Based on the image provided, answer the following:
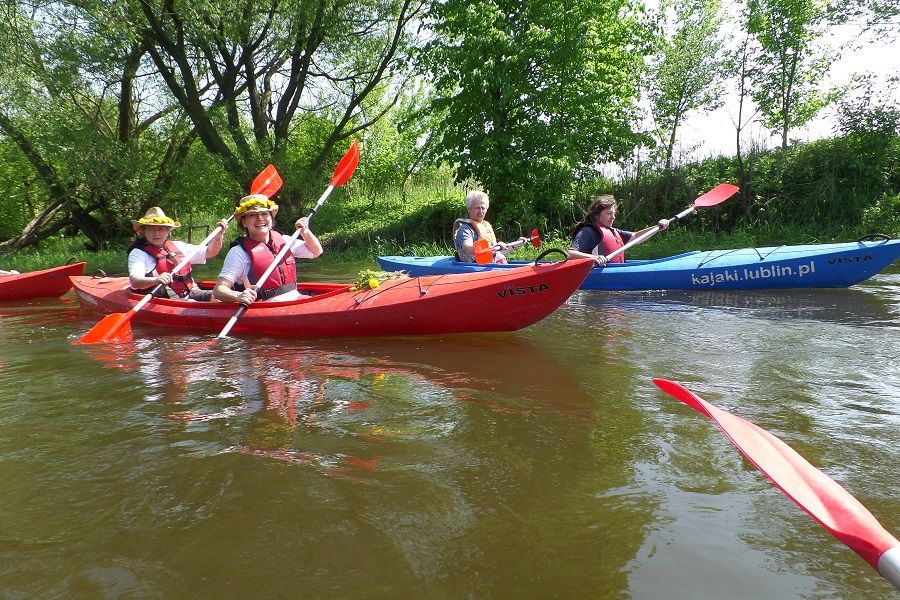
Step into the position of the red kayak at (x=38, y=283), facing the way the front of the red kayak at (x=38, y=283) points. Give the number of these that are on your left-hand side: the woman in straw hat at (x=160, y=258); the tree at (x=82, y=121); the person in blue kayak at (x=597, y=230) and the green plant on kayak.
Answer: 1

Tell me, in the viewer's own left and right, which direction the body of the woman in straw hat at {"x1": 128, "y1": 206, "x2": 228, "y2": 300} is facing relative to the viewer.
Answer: facing the viewer and to the right of the viewer

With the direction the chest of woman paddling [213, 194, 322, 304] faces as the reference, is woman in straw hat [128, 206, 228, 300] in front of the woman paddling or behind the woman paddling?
behind

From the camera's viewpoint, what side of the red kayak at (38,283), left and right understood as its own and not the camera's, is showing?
right
